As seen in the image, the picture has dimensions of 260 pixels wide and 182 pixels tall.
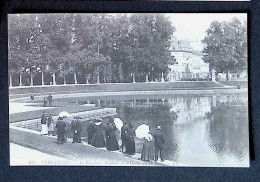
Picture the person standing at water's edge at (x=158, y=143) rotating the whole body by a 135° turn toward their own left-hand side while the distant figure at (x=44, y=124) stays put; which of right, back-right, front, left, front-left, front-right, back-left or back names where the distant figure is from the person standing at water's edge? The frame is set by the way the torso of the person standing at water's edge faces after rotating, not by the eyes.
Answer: front-right

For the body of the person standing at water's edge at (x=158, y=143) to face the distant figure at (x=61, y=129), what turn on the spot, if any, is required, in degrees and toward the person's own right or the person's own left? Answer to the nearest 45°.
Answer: approximately 90° to the person's own left

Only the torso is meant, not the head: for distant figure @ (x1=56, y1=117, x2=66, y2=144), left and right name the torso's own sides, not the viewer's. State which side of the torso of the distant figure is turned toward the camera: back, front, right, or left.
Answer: back

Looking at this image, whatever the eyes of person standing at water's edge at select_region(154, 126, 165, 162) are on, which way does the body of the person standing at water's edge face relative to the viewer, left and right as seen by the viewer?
facing away from the viewer

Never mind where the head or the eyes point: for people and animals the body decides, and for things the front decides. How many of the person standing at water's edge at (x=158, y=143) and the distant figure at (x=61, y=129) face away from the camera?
2
